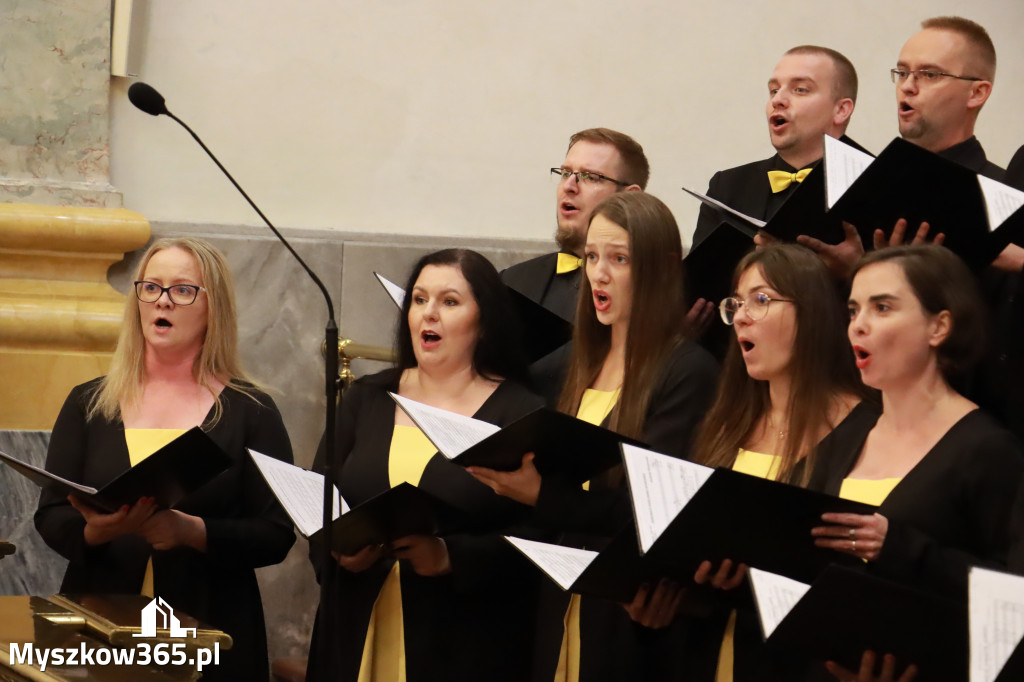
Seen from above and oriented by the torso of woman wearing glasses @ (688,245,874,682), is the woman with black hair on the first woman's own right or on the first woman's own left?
on the first woman's own right

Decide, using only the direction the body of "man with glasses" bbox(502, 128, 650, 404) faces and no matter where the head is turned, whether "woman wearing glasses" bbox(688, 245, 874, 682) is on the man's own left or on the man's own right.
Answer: on the man's own left

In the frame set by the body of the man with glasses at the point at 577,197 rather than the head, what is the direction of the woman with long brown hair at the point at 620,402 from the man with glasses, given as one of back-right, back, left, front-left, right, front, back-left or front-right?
front-left

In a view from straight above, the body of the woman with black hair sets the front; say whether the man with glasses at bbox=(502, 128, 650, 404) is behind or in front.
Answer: behind

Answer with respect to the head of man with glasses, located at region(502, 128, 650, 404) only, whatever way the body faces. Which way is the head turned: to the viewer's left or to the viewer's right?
to the viewer's left

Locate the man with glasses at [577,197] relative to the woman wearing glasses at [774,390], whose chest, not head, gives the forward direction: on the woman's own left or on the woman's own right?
on the woman's own right

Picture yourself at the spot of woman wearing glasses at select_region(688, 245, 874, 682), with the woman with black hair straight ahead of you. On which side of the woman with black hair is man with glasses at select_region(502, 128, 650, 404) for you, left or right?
right

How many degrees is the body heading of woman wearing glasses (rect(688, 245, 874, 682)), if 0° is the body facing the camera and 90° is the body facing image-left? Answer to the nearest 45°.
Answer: approximately 45°

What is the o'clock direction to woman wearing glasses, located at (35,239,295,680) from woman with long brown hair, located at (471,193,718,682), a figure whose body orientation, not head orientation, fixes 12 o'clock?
The woman wearing glasses is roughly at 2 o'clock from the woman with long brown hair.

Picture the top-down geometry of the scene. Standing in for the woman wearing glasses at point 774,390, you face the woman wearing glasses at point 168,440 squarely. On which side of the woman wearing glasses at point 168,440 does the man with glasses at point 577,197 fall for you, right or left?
right

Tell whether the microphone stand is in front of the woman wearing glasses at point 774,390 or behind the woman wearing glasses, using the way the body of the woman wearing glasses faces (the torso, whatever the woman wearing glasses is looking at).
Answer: in front
